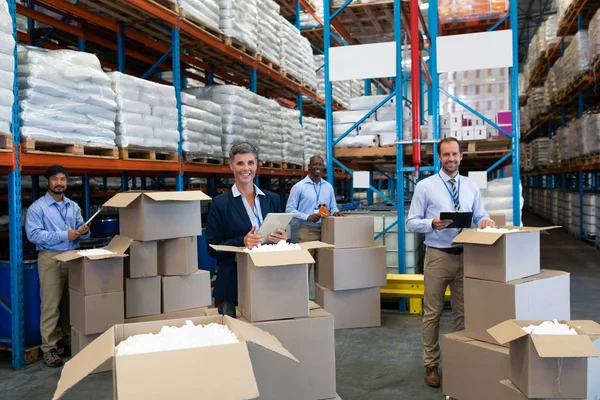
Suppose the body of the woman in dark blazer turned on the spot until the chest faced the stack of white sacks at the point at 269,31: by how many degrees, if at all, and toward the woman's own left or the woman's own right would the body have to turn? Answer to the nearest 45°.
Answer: approximately 135° to the woman's own left

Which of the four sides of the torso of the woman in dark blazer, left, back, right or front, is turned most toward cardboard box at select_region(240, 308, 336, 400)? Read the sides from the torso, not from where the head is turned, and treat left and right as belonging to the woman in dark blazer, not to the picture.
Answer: front

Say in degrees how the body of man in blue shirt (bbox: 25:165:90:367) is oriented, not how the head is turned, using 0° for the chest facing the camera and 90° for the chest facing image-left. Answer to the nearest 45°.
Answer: approximately 315°

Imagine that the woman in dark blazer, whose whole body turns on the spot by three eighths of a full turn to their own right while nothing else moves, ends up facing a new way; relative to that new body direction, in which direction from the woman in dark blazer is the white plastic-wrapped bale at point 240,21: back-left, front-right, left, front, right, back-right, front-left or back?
right

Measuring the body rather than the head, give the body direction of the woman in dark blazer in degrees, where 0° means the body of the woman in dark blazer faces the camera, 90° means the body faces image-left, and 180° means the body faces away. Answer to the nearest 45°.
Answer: approximately 315°

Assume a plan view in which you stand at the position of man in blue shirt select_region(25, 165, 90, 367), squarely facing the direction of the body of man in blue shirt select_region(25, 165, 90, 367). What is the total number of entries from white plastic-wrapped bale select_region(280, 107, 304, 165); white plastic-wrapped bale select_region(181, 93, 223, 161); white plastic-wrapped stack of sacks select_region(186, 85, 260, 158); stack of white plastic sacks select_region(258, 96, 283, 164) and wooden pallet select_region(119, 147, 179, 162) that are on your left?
5

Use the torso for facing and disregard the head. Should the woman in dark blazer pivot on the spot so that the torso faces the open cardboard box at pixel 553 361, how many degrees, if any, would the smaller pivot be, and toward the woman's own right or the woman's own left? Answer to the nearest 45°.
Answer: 0° — they already face it

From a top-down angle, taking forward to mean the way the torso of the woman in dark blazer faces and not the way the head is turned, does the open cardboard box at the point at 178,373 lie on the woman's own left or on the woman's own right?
on the woman's own right

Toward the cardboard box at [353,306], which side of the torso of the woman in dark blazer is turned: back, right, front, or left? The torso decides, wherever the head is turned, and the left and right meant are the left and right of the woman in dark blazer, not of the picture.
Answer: left

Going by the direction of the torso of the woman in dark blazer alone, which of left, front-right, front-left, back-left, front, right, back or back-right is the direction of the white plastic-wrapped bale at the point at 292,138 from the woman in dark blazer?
back-left
